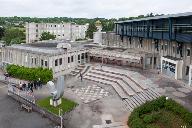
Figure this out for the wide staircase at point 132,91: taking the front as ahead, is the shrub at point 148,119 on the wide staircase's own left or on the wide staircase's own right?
on the wide staircase's own left

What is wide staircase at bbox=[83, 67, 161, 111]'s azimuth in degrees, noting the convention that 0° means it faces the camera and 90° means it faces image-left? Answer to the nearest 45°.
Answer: approximately 45°

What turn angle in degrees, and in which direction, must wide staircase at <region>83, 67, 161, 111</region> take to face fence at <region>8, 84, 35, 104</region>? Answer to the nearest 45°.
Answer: approximately 45° to its right

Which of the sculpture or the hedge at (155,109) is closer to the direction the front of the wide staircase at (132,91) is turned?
the sculpture

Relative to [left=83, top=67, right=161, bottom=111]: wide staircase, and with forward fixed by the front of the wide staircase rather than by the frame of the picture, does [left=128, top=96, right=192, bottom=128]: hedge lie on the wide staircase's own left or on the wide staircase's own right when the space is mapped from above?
on the wide staircase's own left
